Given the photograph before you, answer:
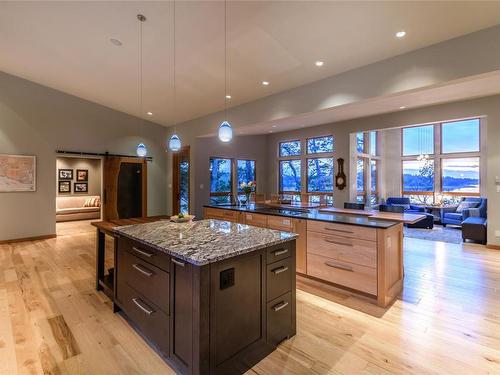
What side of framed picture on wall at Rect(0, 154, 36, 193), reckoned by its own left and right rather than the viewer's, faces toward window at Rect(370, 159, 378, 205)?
left

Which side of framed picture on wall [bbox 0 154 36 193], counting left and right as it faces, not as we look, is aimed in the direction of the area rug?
front

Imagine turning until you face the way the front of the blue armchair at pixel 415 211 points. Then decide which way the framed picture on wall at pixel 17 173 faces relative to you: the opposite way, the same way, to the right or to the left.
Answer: to the left

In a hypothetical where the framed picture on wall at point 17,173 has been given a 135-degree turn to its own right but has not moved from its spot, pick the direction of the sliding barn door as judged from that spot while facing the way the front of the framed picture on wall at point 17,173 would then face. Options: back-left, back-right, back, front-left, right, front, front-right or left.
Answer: back

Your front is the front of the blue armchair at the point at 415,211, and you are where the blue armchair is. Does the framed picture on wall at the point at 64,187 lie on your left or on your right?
on your right

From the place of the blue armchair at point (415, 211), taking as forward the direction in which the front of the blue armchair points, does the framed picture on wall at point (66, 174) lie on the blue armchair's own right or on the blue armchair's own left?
on the blue armchair's own right

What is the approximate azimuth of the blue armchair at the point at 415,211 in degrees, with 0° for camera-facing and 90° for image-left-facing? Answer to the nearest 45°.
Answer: approximately 315°

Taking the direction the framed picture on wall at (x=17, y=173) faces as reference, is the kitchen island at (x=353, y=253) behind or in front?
in front

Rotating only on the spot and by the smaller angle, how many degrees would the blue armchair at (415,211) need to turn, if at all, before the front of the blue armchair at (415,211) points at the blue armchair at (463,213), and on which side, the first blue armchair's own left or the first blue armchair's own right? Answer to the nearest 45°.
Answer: approximately 45° to the first blue armchair's own left

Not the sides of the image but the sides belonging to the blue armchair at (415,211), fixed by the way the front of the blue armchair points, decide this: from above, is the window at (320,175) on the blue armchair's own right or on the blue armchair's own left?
on the blue armchair's own right

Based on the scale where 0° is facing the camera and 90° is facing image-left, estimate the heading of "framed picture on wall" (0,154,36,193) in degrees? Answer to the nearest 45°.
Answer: approximately 315°

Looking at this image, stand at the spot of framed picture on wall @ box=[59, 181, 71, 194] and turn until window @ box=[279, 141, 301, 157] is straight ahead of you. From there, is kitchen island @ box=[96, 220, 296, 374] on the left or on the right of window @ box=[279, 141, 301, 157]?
right

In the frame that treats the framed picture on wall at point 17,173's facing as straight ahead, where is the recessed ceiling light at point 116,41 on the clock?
The recessed ceiling light is roughly at 1 o'clock from the framed picture on wall.
